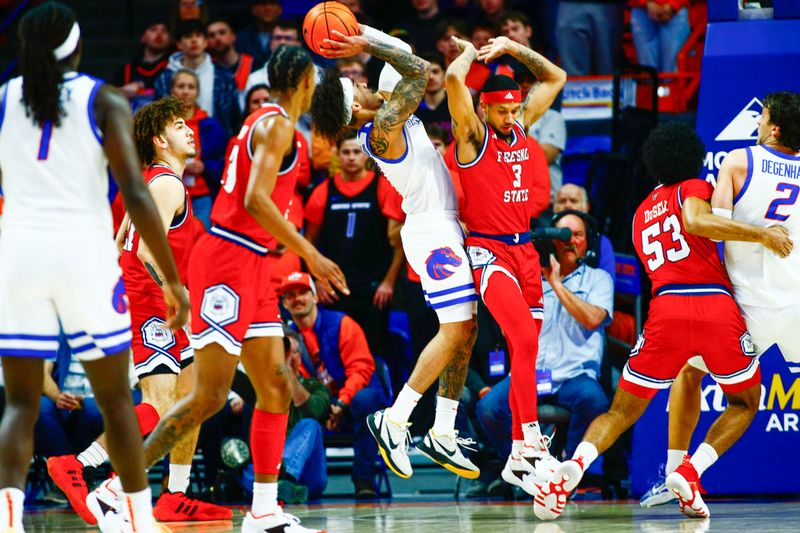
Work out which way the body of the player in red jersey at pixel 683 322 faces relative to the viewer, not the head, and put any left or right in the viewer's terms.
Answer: facing away from the viewer and to the right of the viewer

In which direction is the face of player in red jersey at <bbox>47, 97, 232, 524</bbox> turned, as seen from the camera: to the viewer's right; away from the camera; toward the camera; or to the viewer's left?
to the viewer's right

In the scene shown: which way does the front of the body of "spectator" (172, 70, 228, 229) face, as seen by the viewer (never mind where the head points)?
toward the camera

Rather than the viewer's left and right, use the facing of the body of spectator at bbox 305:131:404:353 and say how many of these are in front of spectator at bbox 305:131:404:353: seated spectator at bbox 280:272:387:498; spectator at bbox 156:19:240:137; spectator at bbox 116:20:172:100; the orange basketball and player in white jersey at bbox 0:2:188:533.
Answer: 3

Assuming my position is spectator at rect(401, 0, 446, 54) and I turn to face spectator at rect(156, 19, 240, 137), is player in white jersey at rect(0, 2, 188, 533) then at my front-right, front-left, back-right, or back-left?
front-left

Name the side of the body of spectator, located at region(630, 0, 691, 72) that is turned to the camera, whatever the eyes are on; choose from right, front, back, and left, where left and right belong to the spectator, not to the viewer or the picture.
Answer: front

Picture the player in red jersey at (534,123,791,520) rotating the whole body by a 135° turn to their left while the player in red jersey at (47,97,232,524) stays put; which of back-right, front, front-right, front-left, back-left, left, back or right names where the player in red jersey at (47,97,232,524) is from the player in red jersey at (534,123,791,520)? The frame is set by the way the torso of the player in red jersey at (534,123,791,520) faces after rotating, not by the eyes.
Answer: front

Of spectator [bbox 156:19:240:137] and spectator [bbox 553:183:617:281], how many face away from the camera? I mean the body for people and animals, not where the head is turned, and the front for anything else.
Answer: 0

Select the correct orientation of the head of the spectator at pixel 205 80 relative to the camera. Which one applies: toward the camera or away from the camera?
toward the camera

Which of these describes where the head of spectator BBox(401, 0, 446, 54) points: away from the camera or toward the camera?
toward the camera

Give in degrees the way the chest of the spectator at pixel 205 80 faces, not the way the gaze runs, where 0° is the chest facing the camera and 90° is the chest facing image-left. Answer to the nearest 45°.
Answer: approximately 0°

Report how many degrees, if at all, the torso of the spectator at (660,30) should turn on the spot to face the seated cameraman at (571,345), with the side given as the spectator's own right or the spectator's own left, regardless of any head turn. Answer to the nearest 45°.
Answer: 0° — they already face them

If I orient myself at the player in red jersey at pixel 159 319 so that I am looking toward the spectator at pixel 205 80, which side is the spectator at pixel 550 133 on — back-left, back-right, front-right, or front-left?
front-right

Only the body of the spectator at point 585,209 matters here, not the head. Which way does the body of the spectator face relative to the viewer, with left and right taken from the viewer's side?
facing the viewer

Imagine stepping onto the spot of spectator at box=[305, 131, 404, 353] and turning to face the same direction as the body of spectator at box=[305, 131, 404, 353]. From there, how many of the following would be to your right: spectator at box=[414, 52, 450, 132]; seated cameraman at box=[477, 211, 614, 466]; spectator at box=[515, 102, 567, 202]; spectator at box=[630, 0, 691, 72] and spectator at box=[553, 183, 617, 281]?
0

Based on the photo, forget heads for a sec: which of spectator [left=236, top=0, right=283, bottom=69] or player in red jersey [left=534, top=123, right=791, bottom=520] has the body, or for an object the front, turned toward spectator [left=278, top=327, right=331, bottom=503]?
spectator [left=236, top=0, right=283, bottom=69]

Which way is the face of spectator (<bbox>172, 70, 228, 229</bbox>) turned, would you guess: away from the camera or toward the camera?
toward the camera

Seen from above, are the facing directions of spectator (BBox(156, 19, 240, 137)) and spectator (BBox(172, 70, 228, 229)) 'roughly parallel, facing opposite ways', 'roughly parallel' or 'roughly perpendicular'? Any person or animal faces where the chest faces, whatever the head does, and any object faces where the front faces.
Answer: roughly parallel

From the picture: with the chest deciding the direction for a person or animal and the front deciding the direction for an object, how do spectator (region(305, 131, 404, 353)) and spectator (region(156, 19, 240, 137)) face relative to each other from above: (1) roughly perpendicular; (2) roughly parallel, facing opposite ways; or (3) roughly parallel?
roughly parallel

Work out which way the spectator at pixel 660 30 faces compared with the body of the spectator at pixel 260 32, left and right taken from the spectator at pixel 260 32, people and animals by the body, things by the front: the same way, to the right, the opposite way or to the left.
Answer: the same way

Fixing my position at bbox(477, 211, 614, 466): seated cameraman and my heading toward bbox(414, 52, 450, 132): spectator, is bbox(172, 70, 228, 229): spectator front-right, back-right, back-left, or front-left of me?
front-left
